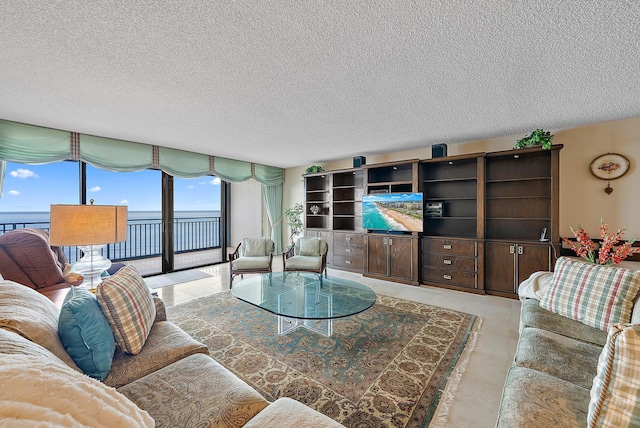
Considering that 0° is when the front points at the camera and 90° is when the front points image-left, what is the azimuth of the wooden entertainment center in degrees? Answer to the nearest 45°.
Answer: approximately 45°

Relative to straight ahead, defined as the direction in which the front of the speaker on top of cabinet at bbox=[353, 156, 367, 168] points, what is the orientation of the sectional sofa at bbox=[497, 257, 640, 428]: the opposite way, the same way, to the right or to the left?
to the right

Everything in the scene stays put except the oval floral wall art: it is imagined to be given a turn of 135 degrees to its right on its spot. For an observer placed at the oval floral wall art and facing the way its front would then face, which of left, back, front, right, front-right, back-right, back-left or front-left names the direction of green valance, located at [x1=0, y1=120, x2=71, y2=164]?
left

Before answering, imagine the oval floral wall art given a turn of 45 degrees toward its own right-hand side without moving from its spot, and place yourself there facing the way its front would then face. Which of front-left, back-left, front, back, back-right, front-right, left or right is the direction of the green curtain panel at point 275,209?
front-right

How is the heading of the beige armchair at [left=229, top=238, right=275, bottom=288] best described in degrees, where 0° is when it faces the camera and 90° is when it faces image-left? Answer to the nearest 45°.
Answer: approximately 0°

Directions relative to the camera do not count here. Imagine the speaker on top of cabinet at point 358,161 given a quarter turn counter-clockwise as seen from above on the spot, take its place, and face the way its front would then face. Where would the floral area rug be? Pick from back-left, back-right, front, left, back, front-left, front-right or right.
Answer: front-right

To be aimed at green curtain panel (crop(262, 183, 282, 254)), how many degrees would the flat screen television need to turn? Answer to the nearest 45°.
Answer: approximately 90° to its right

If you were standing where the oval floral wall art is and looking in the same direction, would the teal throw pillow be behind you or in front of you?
in front

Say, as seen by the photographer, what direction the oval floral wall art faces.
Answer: facing the viewer

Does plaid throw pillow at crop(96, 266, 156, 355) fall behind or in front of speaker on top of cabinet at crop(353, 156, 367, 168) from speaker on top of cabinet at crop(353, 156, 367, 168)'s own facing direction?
in front

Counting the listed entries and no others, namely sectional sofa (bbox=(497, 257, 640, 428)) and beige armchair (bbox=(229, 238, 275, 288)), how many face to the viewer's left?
1

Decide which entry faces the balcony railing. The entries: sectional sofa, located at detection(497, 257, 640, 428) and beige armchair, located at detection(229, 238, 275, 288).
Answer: the sectional sofa

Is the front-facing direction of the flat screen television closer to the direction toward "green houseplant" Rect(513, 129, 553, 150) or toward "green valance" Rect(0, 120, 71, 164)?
the green valance

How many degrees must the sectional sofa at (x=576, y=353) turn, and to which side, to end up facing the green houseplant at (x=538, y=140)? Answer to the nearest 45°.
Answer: approximately 90° to its right

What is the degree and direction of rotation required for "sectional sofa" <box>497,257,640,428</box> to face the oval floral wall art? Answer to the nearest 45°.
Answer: approximately 90° to its right

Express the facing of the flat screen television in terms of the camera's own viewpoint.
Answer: facing the viewer and to the left of the viewer

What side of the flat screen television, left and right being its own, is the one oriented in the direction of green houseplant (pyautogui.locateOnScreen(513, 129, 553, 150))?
left
